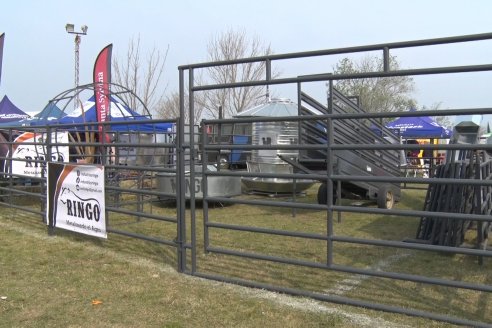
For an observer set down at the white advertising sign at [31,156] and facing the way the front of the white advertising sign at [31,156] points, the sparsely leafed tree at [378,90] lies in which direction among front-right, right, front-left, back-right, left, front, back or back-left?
back-left

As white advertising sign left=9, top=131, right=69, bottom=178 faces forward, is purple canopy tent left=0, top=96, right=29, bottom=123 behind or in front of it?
behind

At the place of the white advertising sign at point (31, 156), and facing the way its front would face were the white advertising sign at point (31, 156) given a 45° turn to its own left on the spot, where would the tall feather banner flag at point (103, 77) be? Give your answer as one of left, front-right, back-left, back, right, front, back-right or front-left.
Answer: left

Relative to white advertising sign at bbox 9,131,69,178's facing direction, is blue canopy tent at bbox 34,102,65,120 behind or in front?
behind

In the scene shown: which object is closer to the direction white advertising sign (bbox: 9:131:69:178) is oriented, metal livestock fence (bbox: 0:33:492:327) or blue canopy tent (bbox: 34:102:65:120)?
the metal livestock fence

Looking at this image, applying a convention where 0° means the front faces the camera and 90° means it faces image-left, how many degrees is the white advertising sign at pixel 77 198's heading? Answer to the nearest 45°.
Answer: approximately 45°

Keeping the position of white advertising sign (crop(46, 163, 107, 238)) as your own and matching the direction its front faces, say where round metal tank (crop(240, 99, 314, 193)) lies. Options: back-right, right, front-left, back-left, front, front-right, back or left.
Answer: back

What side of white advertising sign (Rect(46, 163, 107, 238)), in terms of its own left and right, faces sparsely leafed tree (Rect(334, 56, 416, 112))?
back

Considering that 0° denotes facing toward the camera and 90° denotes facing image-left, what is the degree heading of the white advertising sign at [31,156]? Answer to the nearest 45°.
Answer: approximately 0°

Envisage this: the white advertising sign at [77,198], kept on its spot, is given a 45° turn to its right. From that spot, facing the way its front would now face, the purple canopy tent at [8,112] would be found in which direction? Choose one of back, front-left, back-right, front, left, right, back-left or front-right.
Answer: right

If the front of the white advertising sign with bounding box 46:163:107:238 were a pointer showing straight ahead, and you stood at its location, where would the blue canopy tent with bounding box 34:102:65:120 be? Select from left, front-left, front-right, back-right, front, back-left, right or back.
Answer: back-right
